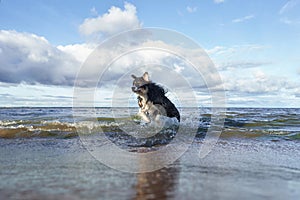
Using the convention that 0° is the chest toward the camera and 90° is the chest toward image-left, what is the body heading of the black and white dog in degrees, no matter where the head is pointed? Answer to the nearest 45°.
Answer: approximately 45°
